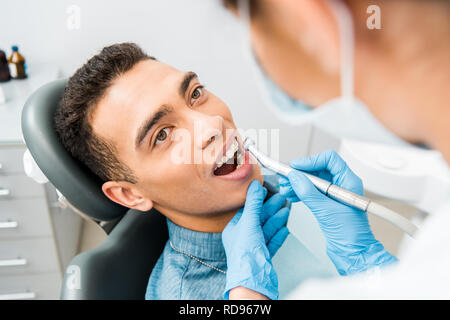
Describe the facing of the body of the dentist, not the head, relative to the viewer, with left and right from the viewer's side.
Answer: facing away from the viewer and to the left of the viewer

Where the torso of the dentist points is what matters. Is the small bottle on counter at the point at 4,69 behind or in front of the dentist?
in front

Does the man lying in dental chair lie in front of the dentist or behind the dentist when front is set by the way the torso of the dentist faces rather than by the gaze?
in front

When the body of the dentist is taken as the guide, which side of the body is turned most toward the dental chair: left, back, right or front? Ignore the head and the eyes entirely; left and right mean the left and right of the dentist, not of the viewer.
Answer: front
